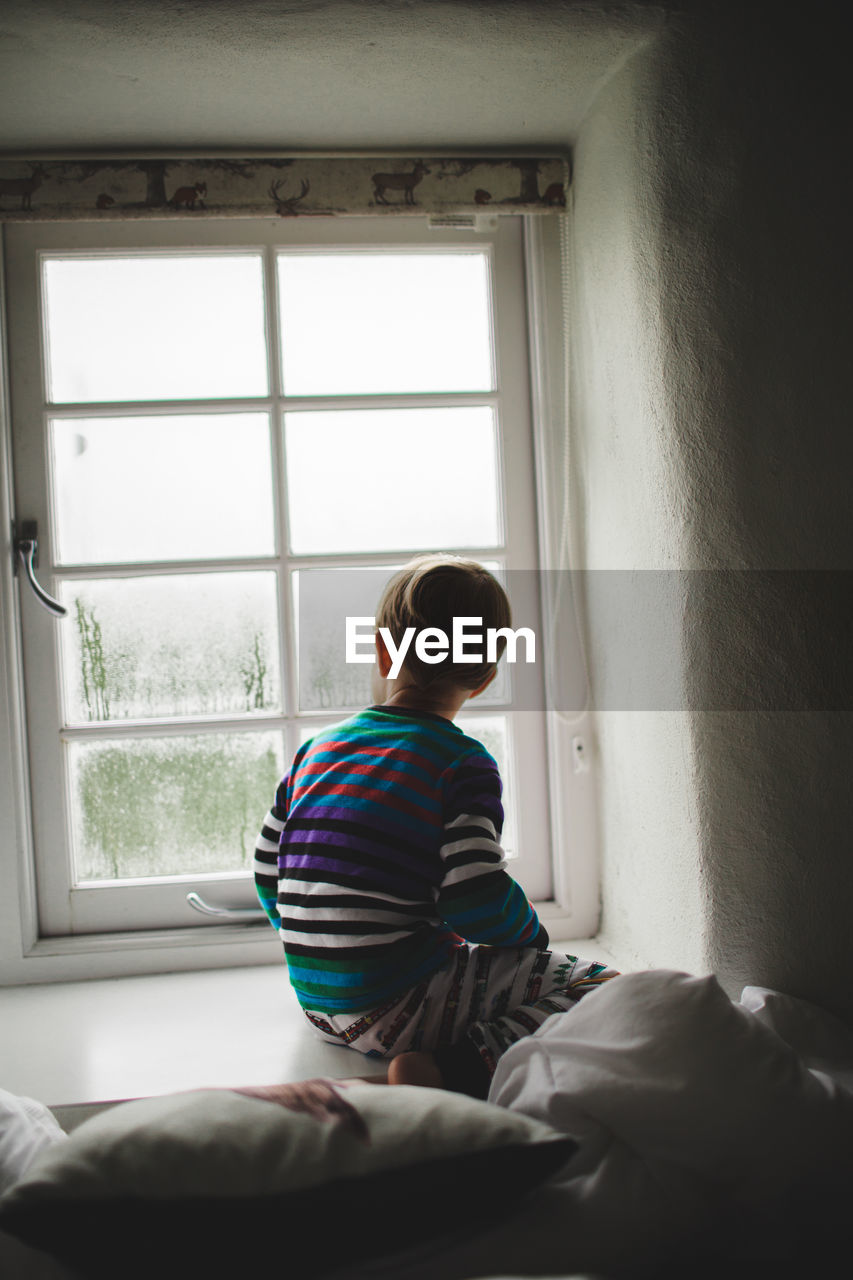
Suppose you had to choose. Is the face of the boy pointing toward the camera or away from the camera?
away from the camera

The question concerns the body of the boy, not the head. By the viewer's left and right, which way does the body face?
facing away from the viewer and to the right of the viewer

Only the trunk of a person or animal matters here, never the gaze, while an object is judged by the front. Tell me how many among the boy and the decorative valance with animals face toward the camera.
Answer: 1
